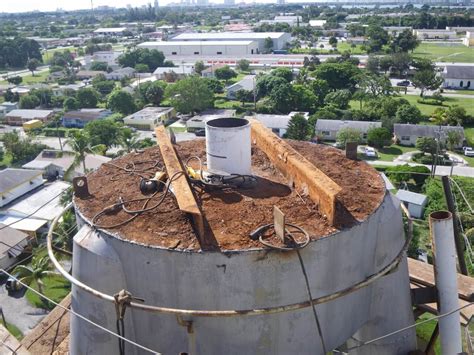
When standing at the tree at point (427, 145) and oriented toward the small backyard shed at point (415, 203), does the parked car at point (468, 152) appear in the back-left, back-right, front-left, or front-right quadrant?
back-left

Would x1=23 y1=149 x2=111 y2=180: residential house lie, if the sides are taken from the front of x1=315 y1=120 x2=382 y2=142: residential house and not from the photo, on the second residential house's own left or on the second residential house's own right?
on the second residential house's own right

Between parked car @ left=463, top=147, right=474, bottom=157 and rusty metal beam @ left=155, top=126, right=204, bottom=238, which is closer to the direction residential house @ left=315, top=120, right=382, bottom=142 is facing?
the rusty metal beam

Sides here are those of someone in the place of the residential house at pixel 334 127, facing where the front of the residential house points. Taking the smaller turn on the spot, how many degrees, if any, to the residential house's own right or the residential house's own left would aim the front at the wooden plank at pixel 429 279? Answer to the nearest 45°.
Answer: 0° — it already faces it

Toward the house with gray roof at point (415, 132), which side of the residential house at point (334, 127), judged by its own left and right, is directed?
left

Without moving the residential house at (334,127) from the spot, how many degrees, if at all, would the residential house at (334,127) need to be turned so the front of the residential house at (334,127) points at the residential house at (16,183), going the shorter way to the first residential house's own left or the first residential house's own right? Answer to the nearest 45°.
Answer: approximately 45° to the first residential house's own right

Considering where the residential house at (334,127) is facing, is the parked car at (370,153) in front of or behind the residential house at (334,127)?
in front

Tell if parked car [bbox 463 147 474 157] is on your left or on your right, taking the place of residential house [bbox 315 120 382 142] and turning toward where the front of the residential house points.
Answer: on your left

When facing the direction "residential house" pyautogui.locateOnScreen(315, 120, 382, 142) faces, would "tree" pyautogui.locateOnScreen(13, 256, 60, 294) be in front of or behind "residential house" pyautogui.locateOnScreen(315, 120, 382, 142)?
in front

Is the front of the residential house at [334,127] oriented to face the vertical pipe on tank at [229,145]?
yes

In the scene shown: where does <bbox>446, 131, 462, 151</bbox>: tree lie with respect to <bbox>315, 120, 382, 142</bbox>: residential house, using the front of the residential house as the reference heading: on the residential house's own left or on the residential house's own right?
on the residential house's own left

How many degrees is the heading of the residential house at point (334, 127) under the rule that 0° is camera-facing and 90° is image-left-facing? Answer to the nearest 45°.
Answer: approximately 0°
